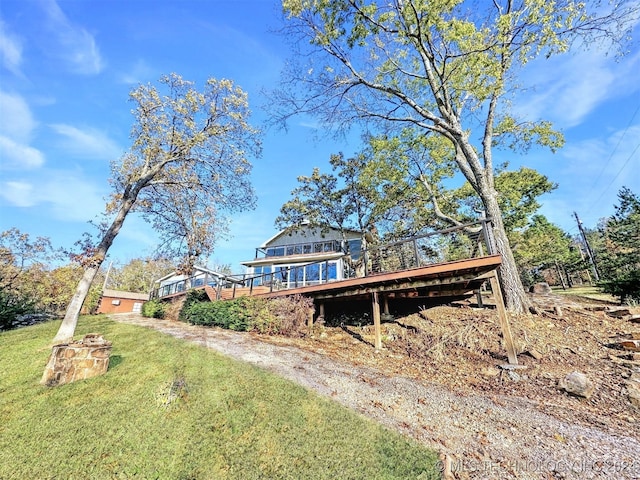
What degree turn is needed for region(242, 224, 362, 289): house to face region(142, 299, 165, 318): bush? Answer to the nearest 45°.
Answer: approximately 90° to its right

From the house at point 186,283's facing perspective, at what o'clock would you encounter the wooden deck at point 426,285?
The wooden deck is roughly at 10 o'clock from the house.

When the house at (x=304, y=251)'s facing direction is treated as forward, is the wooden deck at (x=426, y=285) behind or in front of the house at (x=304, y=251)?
in front

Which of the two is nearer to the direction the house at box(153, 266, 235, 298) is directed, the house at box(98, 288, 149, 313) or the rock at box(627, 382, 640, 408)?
the rock

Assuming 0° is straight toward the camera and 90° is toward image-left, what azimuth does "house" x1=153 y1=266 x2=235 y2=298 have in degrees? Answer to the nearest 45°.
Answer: approximately 45°

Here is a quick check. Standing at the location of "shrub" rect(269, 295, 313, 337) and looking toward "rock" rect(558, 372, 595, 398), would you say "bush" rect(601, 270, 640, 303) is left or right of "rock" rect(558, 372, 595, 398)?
left

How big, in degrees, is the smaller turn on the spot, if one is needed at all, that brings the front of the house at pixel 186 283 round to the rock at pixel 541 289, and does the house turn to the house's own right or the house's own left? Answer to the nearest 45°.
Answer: approximately 90° to the house's own left

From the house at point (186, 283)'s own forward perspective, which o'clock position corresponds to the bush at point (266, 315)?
The bush is roughly at 10 o'clock from the house.

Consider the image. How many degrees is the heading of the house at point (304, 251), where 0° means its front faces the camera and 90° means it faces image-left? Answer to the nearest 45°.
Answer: approximately 0°

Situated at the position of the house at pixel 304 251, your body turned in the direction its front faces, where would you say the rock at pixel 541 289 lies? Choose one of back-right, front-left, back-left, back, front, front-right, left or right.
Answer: front-left

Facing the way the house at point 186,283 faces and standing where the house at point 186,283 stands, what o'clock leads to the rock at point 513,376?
The rock is roughly at 10 o'clock from the house.

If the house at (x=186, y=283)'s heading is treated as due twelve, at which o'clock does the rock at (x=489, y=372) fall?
The rock is roughly at 10 o'clock from the house.
